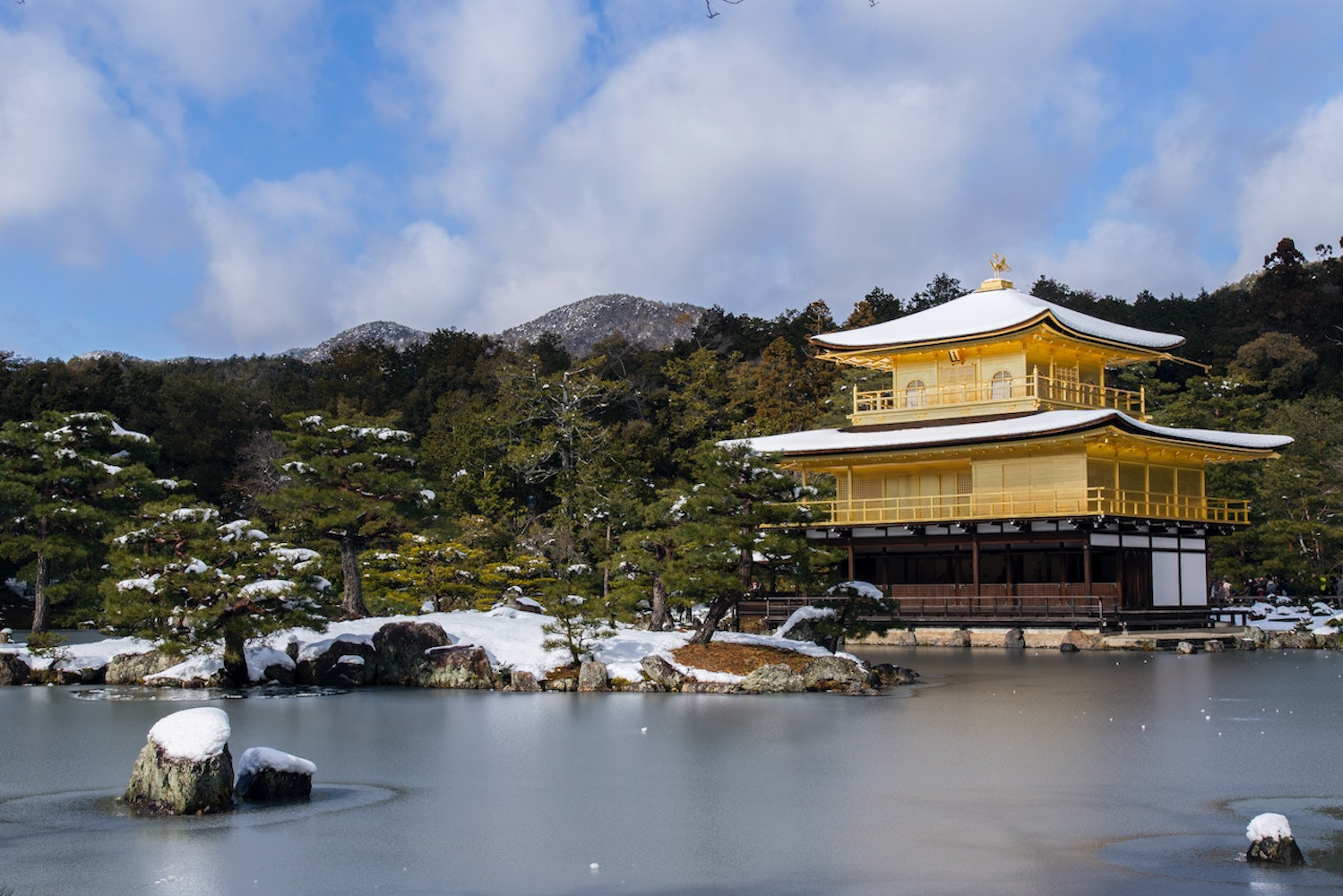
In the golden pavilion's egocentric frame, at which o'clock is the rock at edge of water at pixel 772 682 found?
The rock at edge of water is roughly at 11 o'clock from the golden pavilion.

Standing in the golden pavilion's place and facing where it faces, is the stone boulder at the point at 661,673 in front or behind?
in front

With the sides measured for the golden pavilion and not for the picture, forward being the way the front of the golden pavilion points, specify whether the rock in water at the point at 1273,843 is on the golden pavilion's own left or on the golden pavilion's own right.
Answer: on the golden pavilion's own left

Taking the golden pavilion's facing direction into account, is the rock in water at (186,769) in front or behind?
in front

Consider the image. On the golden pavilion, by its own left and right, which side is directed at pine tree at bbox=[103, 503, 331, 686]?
front

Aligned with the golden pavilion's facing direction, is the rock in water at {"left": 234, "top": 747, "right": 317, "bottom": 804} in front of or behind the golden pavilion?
in front

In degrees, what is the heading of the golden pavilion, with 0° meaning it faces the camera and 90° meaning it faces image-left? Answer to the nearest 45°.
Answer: approximately 45°

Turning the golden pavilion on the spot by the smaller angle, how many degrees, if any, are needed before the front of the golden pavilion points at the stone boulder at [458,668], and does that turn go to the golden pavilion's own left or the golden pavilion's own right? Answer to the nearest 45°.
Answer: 0° — it already faces it
